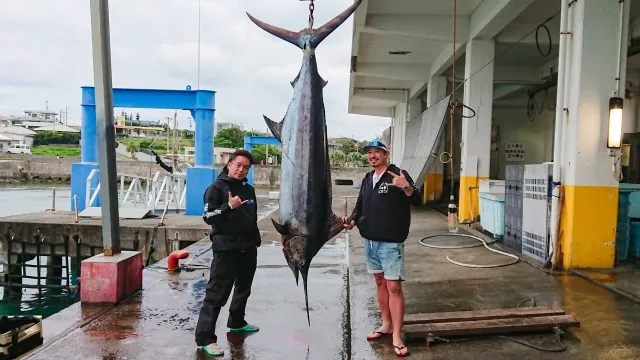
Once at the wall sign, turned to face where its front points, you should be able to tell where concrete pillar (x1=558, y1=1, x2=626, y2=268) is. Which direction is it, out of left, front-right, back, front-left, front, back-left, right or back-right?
front

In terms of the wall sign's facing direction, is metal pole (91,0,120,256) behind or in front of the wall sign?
in front

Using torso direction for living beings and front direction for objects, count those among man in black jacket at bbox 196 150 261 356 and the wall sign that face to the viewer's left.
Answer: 0

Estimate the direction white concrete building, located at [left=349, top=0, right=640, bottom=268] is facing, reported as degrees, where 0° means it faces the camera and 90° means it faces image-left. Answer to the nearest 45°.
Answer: approximately 45°

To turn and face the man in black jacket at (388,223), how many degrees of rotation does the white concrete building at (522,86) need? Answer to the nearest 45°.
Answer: approximately 45° to its left

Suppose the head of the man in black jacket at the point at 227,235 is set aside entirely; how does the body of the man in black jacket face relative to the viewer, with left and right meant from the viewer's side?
facing the viewer and to the right of the viewer

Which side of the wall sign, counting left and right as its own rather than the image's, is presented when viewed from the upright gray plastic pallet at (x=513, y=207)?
front

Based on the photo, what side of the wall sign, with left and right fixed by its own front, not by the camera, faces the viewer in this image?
front

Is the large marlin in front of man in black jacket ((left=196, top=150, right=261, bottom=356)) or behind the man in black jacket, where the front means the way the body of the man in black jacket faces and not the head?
in front

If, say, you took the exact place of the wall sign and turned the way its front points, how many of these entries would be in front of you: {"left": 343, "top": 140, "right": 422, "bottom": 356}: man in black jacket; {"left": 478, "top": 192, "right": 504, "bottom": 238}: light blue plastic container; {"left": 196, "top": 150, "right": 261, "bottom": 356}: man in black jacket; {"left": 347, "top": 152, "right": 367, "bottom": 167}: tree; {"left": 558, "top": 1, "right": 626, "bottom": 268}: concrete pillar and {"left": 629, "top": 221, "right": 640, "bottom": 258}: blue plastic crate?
5

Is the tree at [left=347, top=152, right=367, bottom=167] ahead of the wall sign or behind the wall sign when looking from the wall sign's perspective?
behind

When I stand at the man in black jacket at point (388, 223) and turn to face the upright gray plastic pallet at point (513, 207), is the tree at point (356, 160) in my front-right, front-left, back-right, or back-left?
front-left

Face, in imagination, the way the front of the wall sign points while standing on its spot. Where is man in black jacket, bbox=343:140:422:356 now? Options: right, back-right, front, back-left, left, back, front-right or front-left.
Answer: front

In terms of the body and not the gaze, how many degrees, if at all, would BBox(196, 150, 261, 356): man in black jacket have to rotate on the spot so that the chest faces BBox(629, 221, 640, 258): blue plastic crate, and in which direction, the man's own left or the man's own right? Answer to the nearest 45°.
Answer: approximately 45° to the man's own left

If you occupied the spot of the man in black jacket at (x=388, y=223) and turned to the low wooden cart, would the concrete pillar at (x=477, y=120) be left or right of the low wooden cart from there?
left
